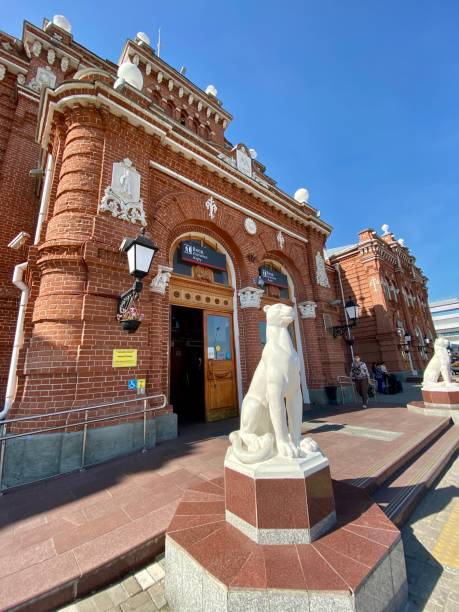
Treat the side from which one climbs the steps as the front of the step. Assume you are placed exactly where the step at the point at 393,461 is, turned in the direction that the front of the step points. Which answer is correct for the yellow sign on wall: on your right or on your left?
on your right

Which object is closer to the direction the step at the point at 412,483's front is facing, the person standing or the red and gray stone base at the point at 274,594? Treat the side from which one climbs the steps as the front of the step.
the red and gray stone base

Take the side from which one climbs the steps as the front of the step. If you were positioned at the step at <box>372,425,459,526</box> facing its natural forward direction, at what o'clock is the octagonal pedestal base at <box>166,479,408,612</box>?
The octagonal pedestal base is roughly at 2 o'clock from the step.

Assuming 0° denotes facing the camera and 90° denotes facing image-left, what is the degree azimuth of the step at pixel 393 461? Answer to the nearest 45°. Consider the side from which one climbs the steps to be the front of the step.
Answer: approximately 315°

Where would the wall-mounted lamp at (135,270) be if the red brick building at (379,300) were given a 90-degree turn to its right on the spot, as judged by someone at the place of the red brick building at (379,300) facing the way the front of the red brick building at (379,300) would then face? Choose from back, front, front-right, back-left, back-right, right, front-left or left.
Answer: front-left

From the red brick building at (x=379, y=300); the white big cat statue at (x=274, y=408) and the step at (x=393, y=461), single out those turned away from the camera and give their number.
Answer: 0

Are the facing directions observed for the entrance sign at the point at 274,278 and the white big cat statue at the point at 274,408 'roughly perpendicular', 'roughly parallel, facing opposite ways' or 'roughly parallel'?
roughly parallel

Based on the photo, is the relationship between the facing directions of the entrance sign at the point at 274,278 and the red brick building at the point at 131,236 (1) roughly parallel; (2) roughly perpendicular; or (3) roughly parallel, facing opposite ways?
roughly parallel

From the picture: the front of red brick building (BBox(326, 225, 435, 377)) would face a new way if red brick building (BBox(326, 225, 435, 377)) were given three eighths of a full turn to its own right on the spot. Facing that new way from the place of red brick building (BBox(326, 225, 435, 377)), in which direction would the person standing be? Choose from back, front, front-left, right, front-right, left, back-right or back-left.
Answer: left

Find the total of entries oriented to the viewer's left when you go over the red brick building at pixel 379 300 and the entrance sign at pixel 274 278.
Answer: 0

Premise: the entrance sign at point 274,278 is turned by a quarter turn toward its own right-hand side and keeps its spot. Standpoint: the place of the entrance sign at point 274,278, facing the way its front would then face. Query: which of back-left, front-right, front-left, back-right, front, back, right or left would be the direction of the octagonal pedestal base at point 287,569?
front-left

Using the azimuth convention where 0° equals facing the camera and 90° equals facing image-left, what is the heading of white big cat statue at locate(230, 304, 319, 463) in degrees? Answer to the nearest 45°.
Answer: approximately 315°

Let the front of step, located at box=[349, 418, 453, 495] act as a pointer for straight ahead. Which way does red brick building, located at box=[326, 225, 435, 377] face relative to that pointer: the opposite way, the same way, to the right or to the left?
the same way

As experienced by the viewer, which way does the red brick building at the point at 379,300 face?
facing the viewer and to the right of the viewer
